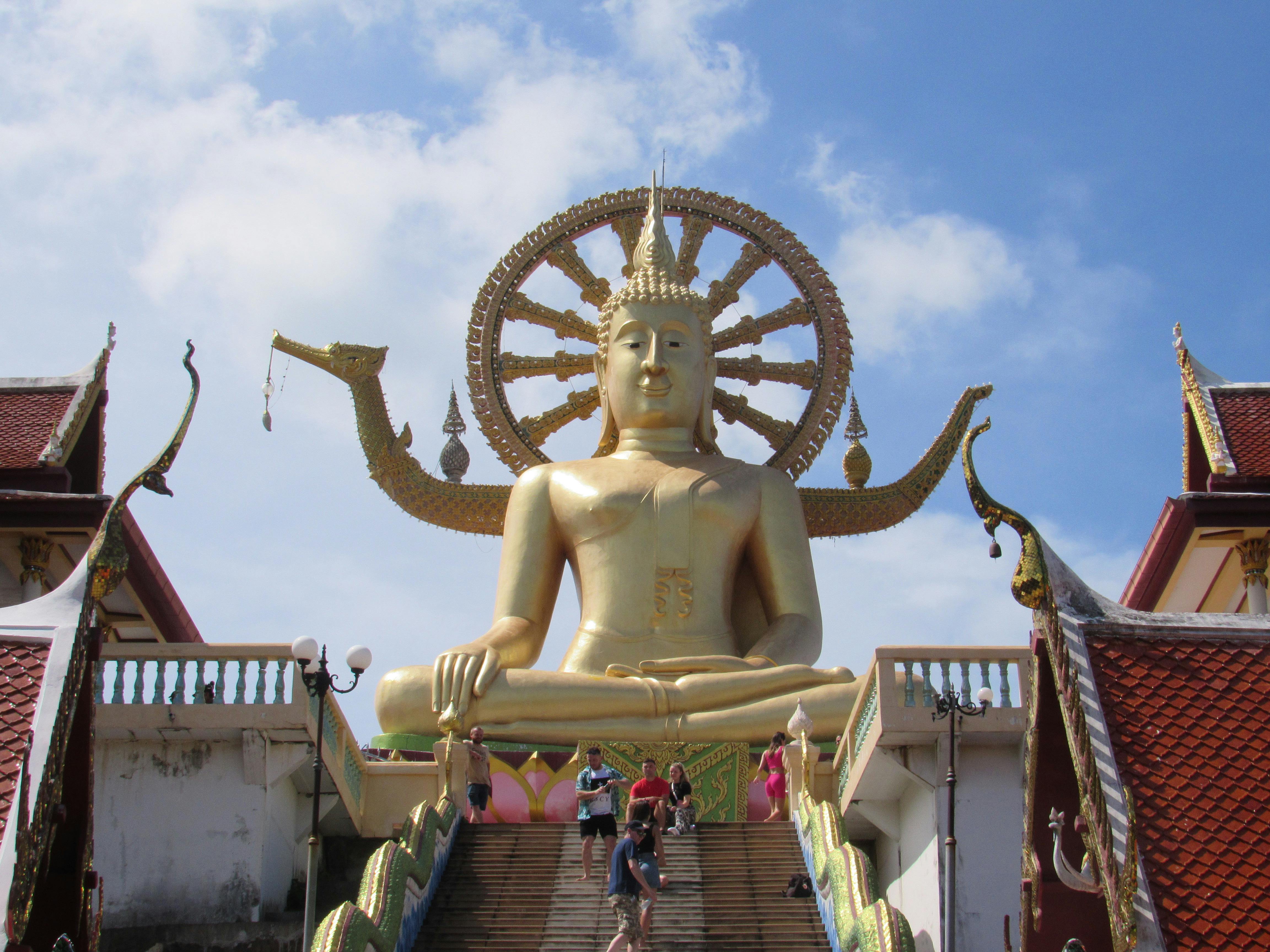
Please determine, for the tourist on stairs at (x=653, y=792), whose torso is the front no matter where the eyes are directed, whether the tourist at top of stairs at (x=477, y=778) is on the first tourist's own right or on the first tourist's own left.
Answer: on the first tourist's own right

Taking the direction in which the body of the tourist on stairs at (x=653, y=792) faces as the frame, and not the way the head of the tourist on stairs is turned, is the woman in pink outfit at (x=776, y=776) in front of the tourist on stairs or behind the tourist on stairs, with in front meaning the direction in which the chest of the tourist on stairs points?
behind

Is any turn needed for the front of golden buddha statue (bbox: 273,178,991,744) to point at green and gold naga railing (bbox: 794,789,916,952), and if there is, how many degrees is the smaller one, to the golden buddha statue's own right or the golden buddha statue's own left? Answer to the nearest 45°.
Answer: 0° — it already faces it

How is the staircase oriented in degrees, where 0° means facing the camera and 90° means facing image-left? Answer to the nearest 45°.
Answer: approximately 0°

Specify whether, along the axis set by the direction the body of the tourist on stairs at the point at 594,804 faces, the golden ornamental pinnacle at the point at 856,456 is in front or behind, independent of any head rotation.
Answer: behind

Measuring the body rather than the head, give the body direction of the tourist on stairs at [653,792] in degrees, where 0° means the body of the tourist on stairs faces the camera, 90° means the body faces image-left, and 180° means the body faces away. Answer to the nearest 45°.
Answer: approximately 0°

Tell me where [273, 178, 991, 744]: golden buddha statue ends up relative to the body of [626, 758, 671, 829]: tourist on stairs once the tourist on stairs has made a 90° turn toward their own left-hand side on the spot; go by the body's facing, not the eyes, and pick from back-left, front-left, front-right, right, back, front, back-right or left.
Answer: left

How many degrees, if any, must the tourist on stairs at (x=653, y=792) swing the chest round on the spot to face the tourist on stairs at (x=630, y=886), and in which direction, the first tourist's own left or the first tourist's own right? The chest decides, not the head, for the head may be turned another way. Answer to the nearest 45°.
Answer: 0° — they already face them

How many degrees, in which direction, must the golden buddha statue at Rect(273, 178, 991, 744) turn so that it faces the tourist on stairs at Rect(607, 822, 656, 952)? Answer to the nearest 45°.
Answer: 0° — it already faces them

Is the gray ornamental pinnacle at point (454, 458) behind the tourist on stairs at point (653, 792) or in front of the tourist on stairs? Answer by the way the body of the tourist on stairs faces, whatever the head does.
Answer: behind
